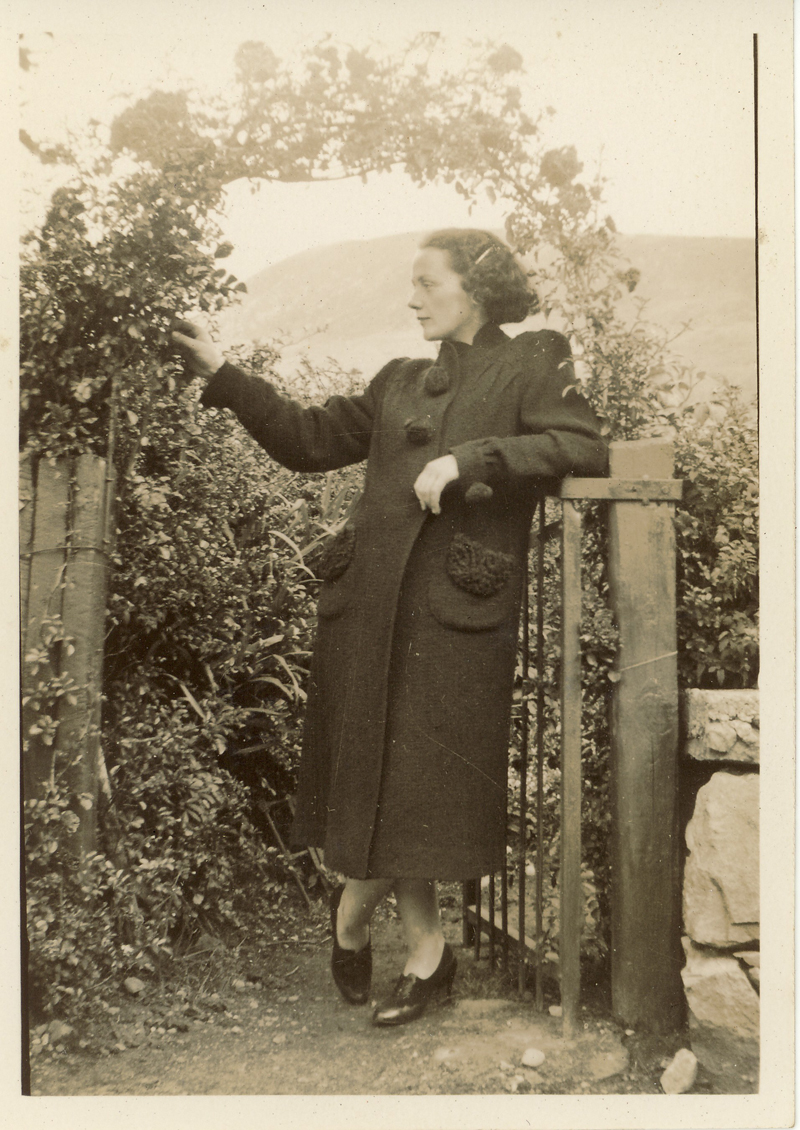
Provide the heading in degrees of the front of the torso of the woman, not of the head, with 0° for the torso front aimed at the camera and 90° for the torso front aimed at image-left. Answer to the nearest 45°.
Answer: approximately 45°

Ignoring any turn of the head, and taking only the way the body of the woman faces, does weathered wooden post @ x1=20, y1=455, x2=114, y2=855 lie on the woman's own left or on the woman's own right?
on the woman's own right

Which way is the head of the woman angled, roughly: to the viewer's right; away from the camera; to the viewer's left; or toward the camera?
to the viewer's left
